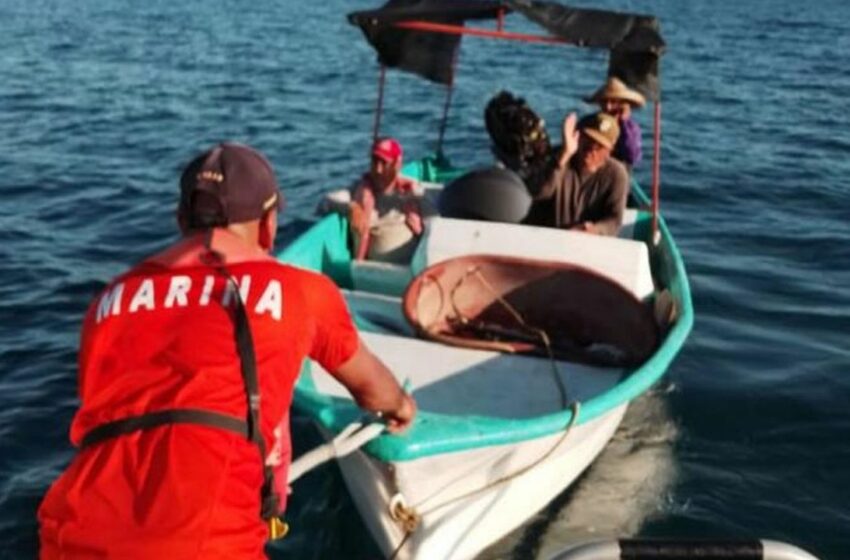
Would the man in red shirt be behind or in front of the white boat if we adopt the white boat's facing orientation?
in front

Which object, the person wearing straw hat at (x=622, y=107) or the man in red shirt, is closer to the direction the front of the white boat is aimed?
the man in red shirt

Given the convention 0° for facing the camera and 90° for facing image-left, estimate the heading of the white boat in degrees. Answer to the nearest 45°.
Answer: approximately 45°
